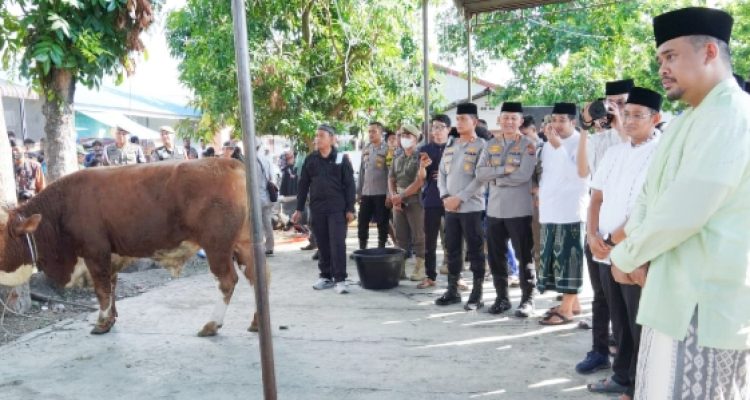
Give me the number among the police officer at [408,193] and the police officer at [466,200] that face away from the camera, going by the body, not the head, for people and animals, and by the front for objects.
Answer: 0

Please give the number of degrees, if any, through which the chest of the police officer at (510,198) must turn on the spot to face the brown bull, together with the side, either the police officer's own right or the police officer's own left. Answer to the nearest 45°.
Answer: approximately 45° to the police officer's own right

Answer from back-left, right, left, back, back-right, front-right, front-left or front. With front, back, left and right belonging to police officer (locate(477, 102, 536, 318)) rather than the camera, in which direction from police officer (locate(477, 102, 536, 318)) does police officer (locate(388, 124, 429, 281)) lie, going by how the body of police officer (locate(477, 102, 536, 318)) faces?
right

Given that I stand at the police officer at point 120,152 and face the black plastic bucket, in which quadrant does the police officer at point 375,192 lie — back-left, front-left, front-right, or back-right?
front-left

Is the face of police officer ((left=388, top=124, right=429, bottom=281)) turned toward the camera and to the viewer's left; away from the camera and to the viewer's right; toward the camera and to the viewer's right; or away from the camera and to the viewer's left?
toward the camera and to the viewer's left

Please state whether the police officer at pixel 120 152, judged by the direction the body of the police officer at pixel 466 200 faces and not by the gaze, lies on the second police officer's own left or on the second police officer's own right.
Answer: on the second police officer's own right

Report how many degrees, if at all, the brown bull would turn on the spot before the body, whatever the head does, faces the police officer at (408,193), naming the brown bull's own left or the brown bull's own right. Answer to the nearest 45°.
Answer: approximately 180°

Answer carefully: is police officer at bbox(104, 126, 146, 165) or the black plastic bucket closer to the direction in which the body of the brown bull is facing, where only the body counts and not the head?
the police officer

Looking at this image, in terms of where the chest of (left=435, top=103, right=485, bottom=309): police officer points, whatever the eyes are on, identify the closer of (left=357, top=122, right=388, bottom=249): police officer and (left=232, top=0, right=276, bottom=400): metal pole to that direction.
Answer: the metal pole

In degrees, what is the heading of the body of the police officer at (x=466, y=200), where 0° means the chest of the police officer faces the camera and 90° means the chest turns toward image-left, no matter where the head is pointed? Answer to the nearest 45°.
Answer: approximately 45°

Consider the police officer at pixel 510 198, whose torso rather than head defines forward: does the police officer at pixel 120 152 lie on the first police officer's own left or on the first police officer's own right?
on the first police officer's own right

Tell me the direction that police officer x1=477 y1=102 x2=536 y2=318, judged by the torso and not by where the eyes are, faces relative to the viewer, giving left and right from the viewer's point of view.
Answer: facing the viewer and to the left of the viewer

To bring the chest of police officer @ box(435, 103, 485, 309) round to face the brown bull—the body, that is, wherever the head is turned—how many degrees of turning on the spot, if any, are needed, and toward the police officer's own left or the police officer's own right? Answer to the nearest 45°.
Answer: approximately 45° to the police officer's own right

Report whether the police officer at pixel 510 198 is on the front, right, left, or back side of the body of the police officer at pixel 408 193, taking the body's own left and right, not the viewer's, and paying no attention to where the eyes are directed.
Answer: left

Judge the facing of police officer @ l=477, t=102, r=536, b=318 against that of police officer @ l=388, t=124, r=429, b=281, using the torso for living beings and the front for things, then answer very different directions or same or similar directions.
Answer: same or similar directions

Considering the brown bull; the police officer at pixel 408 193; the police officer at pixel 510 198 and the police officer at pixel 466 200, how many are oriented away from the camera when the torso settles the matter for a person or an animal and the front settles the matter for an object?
0

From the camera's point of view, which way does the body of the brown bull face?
to the viewer's left
